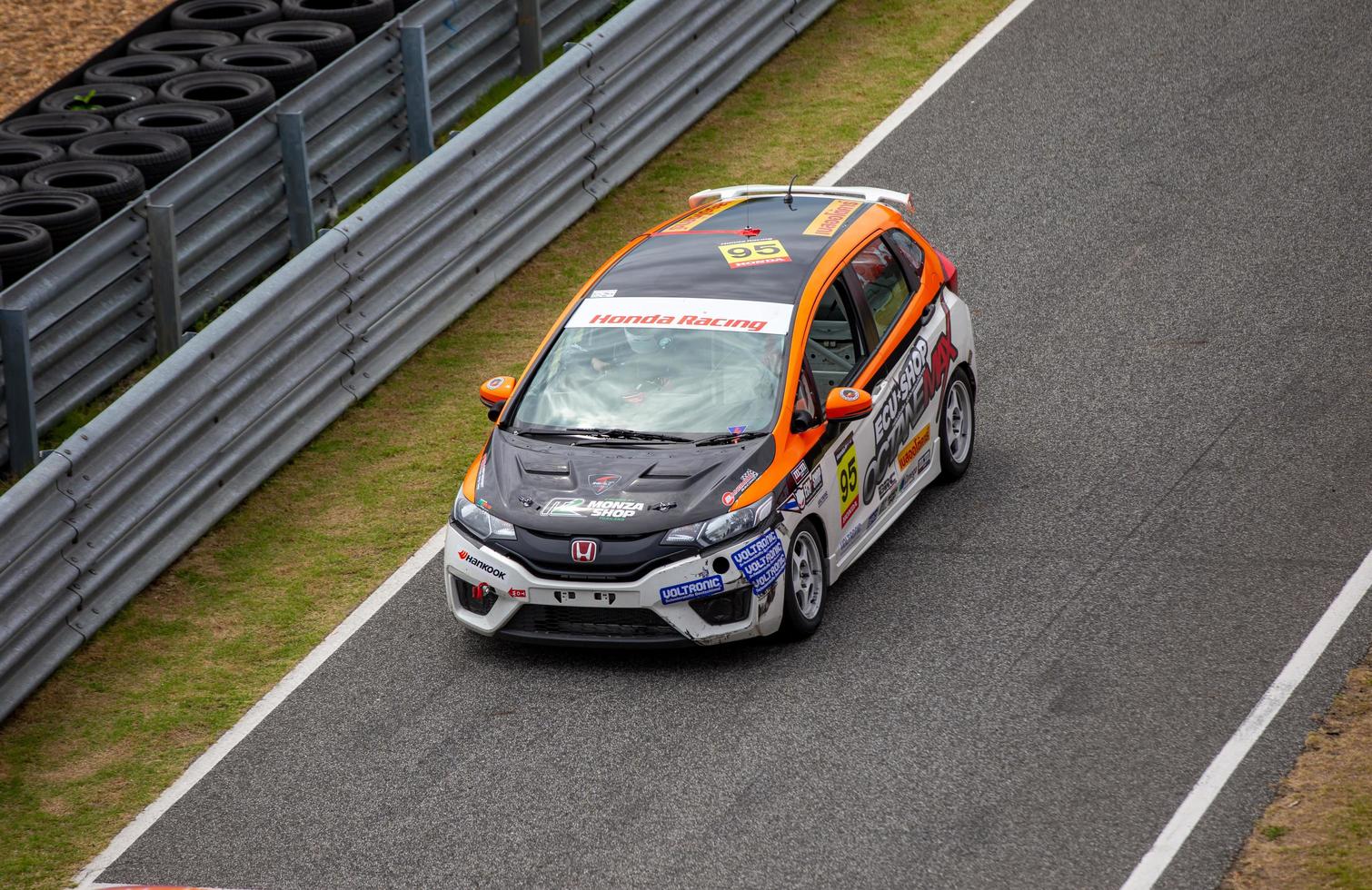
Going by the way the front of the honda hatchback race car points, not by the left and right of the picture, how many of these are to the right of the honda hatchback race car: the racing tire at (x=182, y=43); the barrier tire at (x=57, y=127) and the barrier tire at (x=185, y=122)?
3

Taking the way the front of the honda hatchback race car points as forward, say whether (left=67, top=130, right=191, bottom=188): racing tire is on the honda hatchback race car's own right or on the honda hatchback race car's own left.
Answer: on the honda hatchback race car's own right

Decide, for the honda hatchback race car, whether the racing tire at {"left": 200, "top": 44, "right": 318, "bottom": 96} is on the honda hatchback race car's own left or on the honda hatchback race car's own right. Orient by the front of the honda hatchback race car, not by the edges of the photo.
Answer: on the honda hatchback race car's own right

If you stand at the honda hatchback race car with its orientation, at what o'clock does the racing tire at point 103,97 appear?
The racing tire is roughly at 3 o'clock from the honda hatchback race car.

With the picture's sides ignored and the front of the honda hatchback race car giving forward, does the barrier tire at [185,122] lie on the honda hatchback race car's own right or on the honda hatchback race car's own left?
on the honda hatchback race car's own right

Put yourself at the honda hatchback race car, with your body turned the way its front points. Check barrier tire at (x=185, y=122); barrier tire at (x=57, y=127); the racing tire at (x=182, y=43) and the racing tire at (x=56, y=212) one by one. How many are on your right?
4

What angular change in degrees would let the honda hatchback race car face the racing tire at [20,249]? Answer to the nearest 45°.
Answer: approximately 90° to its right

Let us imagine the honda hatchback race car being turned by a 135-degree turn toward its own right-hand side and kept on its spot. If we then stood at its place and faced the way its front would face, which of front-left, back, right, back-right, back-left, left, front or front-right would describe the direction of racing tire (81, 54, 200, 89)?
front-left

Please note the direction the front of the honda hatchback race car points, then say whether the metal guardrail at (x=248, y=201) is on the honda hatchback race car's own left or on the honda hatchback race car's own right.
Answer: on the honda hatchback race car's own right

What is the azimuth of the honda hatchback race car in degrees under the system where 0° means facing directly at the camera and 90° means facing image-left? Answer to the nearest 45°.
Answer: approximately 45°

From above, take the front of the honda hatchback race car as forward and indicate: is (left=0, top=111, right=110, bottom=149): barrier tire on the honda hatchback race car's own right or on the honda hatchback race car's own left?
on the honda hatchback race car's own right
